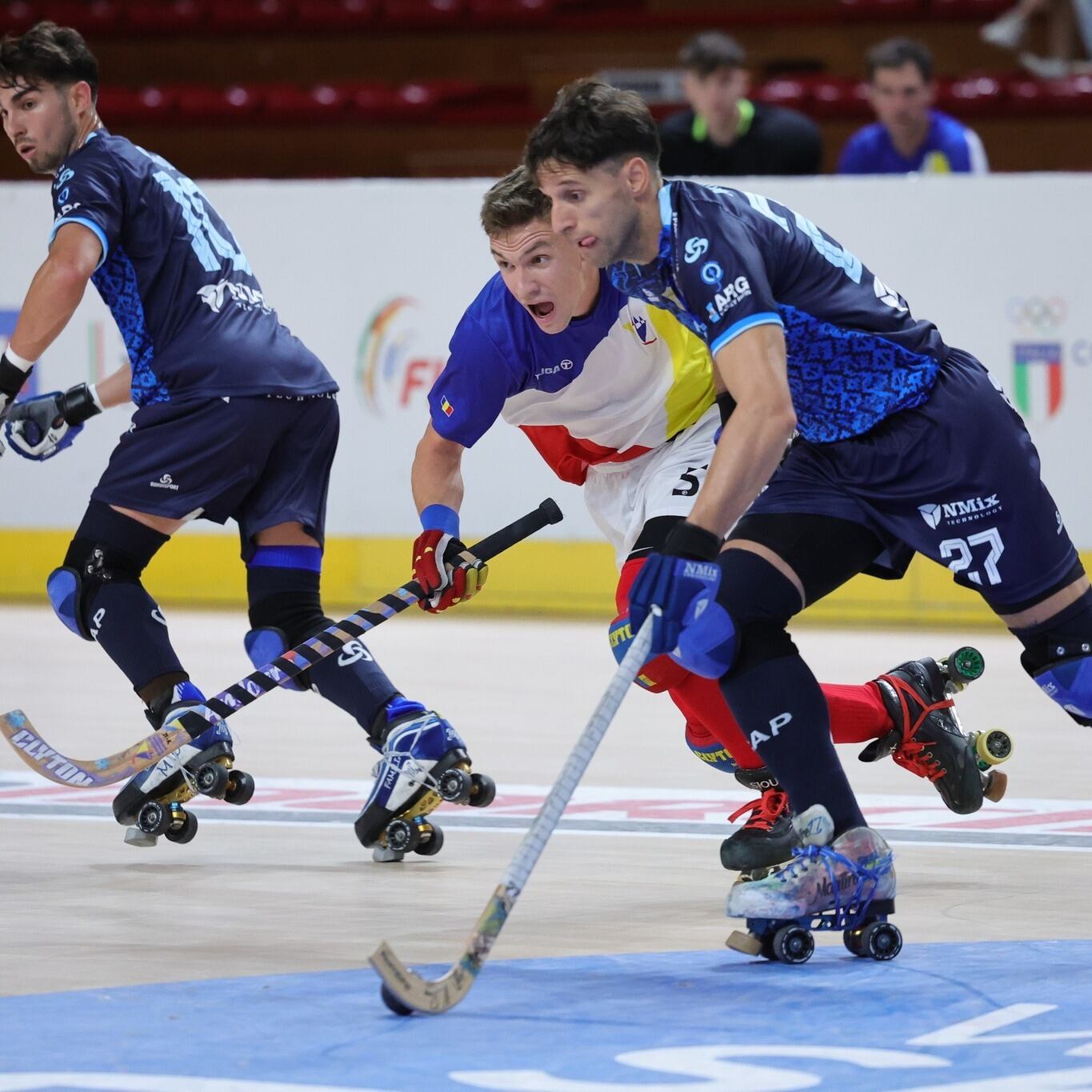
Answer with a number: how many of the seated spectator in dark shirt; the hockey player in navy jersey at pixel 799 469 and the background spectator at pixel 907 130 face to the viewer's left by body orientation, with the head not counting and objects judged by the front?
1

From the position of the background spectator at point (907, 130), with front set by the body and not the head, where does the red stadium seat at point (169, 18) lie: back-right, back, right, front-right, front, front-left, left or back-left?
back-right

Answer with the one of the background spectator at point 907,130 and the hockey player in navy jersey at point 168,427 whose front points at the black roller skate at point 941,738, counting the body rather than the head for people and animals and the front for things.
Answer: the background spectator

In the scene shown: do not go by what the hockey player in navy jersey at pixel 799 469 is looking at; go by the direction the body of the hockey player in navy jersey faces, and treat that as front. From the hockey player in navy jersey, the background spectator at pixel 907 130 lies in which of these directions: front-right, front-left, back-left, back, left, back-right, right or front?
right

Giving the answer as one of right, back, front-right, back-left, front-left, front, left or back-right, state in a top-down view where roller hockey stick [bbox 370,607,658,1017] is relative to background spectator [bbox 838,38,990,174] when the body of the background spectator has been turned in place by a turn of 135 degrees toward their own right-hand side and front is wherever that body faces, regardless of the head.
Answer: back-left

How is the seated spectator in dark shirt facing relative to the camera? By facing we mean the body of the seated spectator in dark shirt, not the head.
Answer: toward the camera

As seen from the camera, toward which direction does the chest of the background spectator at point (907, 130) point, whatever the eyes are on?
toward the camera

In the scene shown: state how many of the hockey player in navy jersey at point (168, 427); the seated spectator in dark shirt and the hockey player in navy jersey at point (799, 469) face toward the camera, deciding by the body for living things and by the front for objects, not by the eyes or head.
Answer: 1

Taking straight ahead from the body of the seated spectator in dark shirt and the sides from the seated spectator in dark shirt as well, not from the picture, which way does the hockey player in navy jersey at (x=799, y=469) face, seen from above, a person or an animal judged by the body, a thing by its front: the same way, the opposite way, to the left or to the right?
to the right

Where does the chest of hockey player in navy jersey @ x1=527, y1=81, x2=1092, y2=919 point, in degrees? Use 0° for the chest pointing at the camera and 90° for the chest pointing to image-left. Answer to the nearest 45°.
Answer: approximately 90°
